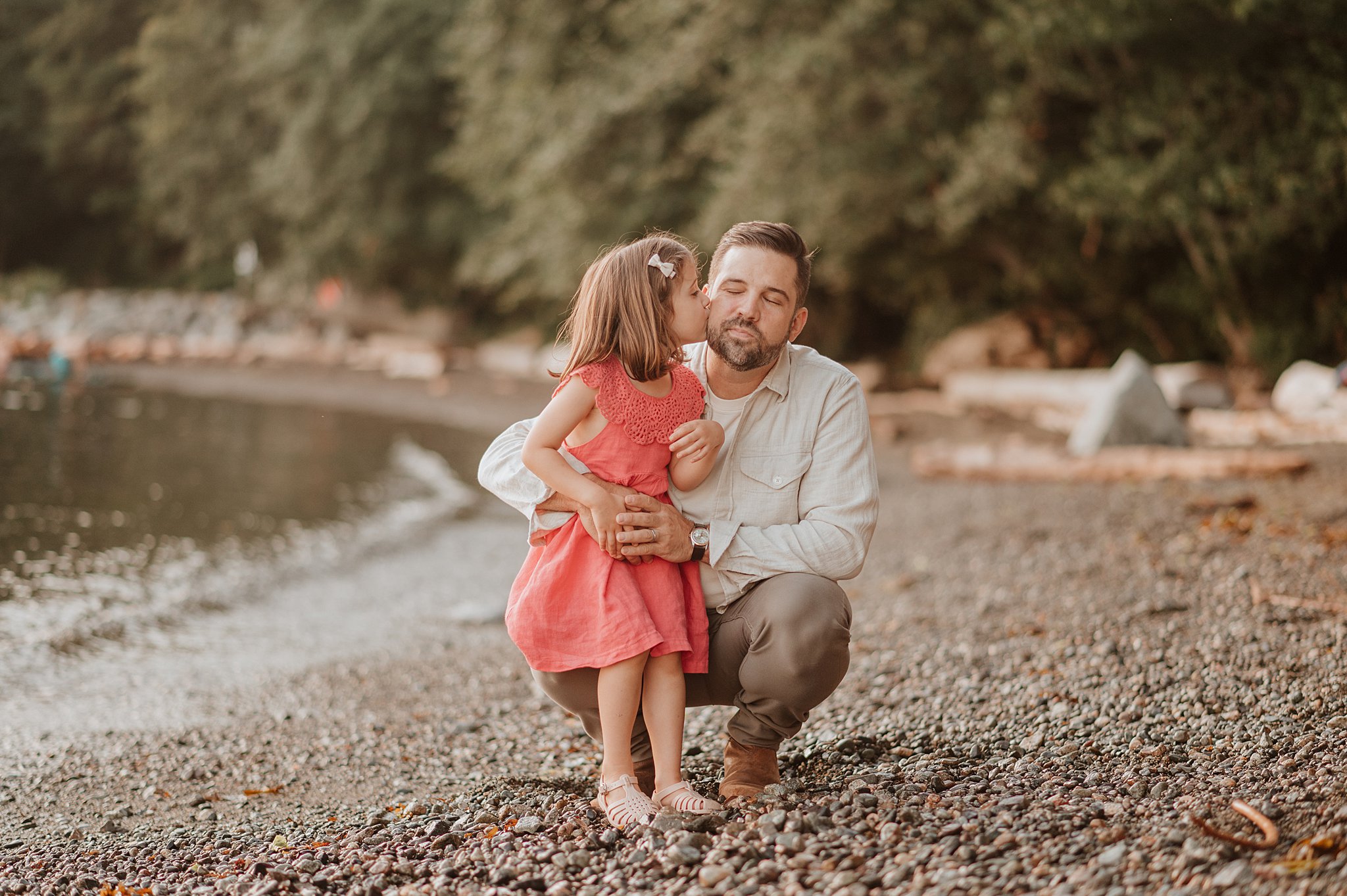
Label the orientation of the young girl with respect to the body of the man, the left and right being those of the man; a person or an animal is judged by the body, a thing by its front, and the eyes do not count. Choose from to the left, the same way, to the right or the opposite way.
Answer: to the left

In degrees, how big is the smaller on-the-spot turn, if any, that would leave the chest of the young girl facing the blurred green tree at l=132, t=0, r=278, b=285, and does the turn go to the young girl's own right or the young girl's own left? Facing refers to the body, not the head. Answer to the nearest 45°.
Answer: approximately 135° to the young girl's own left

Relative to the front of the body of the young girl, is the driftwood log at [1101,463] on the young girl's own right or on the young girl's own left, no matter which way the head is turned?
on the young girl's own left

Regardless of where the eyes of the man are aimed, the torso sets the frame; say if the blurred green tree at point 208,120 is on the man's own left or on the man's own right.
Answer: on the man's own right

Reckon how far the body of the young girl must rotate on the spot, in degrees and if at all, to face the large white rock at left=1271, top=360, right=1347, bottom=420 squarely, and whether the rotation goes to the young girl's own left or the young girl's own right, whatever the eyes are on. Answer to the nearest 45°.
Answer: approximately 90° to the young girl's own left

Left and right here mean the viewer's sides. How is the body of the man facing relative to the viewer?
facing the viewer and to the left of the viewer

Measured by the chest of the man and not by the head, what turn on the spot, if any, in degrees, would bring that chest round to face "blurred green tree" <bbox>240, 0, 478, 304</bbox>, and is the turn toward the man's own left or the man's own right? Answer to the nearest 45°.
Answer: approximately 135° to the man's own right

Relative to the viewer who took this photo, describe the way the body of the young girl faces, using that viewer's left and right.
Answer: facing the viewer and to the right of the viewer

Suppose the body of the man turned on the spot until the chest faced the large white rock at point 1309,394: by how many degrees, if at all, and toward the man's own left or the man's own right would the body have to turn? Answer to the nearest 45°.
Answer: approximately 180°
